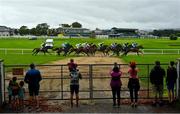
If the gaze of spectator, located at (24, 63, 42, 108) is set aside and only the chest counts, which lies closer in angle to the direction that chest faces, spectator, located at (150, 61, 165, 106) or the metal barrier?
the metal barrier

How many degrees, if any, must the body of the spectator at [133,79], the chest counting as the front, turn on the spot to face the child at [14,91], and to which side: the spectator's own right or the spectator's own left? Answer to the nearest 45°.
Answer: approximately 90° to the spectator's own left

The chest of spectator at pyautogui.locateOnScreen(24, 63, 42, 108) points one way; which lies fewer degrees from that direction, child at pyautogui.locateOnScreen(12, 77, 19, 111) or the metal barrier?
the metal barrier

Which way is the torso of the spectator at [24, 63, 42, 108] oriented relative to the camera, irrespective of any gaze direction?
away from the camera

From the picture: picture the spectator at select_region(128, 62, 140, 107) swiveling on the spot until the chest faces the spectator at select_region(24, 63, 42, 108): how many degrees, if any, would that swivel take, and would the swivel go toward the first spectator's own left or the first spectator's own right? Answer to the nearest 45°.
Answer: approximately 90° to the first spectator's own left

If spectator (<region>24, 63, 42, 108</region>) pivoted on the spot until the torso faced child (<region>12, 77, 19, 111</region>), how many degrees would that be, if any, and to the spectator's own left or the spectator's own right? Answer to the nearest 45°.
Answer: approximately 90° to the spectator's own left

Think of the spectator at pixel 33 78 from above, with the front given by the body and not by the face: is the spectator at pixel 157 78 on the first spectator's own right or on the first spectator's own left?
on the first spectator's own right

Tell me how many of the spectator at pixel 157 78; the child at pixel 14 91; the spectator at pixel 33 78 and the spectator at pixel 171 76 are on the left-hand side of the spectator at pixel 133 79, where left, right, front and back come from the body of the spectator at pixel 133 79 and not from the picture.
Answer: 2

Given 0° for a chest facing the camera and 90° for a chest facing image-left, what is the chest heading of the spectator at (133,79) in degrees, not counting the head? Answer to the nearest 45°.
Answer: approximately 180°
